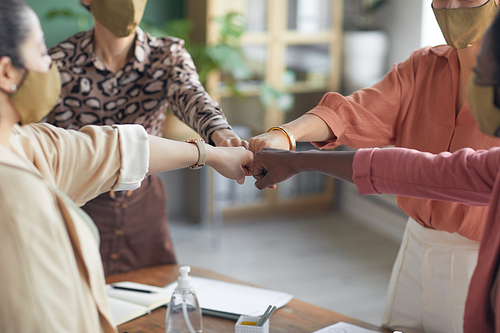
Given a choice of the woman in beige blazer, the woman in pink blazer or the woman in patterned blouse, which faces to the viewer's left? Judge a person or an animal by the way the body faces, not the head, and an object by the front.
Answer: the woman in pink blazer

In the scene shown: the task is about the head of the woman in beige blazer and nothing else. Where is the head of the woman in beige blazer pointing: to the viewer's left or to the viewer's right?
to the viewer's right

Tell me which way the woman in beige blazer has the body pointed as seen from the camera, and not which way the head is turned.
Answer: to the viewer's right

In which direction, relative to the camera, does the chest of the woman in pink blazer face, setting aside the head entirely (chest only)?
to the viewer's left

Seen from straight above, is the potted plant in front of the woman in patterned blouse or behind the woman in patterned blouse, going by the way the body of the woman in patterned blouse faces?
behind

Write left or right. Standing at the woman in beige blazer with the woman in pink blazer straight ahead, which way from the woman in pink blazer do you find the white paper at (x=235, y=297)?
left
